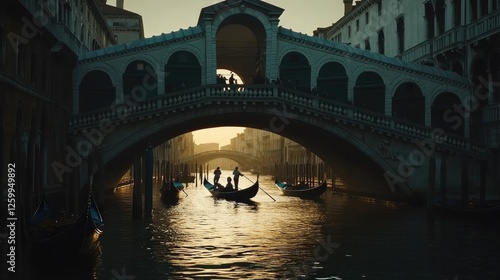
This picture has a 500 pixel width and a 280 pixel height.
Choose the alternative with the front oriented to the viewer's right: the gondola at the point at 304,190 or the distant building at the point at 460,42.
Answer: the gondola

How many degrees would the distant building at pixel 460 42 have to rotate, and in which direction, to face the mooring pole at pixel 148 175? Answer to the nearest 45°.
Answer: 0° — it already faces it

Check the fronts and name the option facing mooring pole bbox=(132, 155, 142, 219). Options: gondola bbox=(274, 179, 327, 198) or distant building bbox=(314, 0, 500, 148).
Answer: the distant building

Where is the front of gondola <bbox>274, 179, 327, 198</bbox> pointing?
to the viewer's right

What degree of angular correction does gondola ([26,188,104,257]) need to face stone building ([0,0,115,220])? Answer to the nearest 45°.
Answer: approximately 135° to its left
